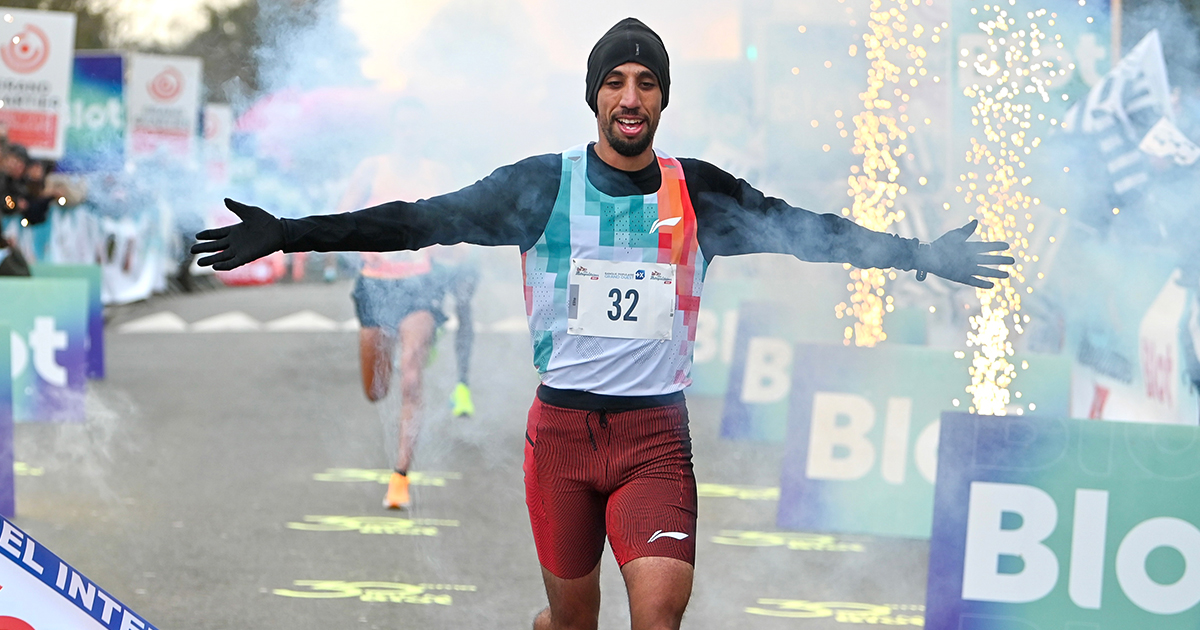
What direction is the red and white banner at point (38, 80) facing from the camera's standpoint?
toward the camera

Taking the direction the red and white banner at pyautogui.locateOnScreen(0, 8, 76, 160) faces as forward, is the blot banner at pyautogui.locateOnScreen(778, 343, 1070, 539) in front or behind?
in front

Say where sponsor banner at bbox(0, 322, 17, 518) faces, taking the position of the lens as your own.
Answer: facing the viewer and to the right of the viewer

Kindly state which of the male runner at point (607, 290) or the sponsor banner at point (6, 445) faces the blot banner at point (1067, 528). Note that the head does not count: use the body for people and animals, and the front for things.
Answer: the sponsor banner

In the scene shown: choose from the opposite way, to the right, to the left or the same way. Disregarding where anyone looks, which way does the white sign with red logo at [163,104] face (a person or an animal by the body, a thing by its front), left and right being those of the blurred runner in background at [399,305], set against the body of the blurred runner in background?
the same way

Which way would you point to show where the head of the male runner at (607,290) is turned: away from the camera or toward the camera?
toward the camera

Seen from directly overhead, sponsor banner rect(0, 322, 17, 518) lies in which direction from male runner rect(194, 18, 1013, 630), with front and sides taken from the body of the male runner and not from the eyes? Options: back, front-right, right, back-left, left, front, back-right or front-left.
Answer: back-right

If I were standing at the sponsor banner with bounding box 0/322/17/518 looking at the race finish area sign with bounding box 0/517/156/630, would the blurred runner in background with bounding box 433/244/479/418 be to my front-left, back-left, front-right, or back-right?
back-left

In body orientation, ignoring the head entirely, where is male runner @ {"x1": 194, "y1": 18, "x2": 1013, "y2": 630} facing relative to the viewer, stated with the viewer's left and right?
facing the viewer

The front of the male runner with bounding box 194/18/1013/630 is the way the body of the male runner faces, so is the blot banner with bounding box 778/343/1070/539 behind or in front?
behind

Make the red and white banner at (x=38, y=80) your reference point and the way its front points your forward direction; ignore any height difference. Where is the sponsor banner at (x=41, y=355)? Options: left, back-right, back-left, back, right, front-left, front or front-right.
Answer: front
